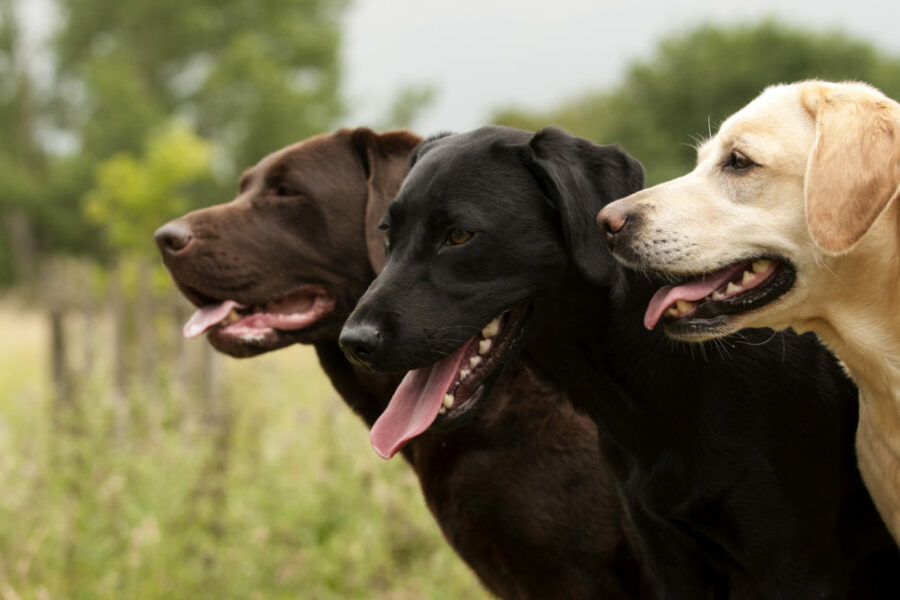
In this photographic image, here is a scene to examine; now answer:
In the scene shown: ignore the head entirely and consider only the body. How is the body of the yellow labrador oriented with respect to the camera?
to the viewer's left

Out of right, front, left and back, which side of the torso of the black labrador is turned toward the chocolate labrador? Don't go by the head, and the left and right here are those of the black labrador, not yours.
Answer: right

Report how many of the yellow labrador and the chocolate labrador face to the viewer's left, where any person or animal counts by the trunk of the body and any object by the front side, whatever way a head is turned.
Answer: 2

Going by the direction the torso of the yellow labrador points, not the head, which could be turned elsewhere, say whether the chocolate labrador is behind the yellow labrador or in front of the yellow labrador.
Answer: in front

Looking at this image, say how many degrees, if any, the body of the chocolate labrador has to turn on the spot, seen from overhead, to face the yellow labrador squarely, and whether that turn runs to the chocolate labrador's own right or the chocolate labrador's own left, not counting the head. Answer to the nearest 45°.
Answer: approximately 135° to the chocolate labrador's own left

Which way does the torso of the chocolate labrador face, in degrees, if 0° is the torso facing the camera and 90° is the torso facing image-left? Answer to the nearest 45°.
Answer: approximately 90°

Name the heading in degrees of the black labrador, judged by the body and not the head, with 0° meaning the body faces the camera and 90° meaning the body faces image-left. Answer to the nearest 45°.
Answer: approximately 45°
